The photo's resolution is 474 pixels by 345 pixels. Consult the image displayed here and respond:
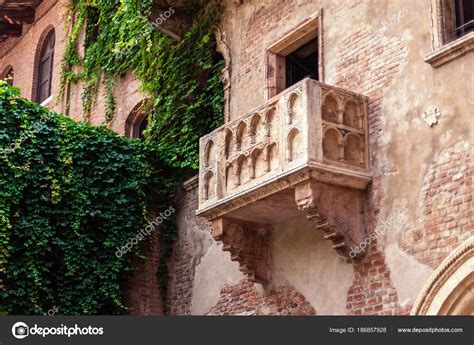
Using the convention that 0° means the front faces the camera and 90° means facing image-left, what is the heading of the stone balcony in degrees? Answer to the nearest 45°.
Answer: approximately 45°

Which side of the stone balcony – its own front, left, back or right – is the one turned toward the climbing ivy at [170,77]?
right

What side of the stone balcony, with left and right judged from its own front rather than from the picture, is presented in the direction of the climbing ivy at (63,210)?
right
